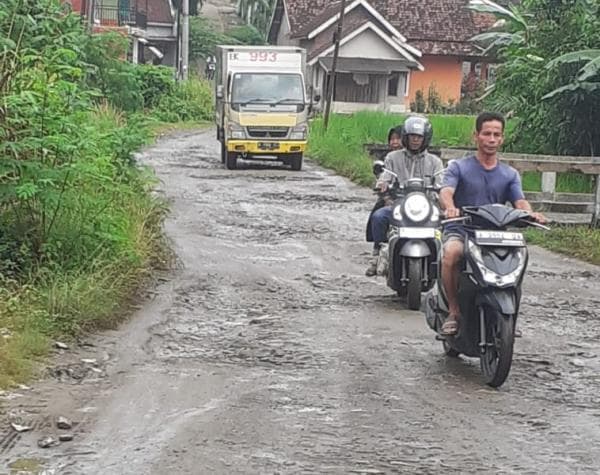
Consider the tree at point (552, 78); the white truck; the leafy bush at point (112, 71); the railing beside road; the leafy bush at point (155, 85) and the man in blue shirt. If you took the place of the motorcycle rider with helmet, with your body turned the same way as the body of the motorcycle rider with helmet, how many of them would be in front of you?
1

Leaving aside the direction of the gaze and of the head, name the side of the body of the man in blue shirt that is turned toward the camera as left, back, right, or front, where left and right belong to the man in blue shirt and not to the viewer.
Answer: front

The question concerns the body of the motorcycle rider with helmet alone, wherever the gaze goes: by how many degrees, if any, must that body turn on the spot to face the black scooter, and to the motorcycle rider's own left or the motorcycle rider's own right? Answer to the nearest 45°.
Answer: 0° — they already face it

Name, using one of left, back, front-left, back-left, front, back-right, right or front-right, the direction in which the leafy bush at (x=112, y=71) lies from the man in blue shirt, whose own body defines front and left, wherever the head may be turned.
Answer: back-right

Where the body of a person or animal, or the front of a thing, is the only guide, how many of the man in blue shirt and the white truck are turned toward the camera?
2

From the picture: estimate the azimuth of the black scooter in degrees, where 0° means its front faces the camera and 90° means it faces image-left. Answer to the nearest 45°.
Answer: approximately 315°

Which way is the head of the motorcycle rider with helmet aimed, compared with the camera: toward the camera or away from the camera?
toward the camera

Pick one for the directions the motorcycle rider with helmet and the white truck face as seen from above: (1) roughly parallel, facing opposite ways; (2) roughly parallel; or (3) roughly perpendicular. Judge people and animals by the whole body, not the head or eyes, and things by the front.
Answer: roughly parallel

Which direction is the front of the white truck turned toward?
toward the camera

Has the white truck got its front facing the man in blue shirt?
yes

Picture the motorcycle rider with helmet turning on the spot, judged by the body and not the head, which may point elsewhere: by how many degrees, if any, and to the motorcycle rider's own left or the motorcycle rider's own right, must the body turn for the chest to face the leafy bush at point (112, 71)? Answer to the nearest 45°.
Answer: approximately 135° to the motorcycle rider's own right

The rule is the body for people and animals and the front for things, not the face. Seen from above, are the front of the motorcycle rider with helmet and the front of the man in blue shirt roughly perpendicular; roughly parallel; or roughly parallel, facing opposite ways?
roughly parallel

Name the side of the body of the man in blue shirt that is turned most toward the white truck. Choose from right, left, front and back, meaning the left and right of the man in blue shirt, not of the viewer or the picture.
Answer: back

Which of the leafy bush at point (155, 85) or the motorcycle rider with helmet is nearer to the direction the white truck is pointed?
the motorcycle rider with helmet

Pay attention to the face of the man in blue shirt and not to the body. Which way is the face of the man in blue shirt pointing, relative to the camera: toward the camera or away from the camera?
toward the camera

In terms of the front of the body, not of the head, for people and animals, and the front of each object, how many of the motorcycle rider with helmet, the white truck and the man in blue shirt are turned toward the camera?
3
